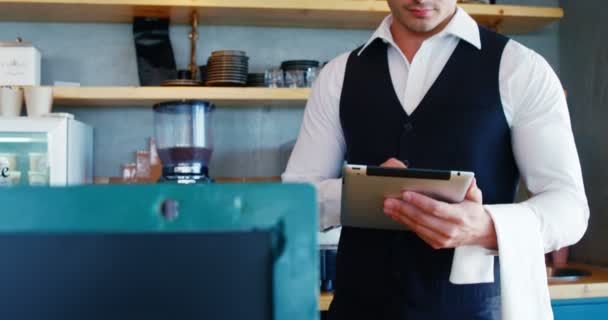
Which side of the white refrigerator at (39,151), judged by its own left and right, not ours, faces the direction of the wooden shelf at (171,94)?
left

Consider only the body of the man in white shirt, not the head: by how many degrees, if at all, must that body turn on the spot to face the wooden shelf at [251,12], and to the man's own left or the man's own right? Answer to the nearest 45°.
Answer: approximately 135° to the man's own right

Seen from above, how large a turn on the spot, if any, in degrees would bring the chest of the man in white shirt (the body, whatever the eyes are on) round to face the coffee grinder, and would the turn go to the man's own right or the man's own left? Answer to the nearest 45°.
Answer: approximately 135° to the man's own right

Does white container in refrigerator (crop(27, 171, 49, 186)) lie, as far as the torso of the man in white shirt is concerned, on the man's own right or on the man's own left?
on the man's own right

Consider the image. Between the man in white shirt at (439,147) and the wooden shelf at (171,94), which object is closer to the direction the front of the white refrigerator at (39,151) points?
the man in white shirt

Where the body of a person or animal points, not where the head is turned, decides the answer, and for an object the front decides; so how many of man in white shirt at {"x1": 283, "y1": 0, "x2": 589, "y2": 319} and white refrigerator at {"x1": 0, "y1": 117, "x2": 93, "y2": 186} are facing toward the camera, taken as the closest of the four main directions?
2

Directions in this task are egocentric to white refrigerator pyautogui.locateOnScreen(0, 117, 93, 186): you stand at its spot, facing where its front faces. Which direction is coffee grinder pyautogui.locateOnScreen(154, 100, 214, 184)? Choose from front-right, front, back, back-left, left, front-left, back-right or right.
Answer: left

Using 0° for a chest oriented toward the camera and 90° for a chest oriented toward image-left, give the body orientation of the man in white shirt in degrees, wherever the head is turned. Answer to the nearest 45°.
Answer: approximately 0°

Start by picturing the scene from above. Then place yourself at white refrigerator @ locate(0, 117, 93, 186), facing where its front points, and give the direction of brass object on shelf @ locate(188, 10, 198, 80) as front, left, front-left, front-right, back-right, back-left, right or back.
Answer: left
